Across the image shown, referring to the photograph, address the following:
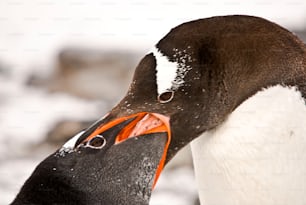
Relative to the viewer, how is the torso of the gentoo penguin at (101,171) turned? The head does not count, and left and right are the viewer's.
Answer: facing to the right of the viewer
